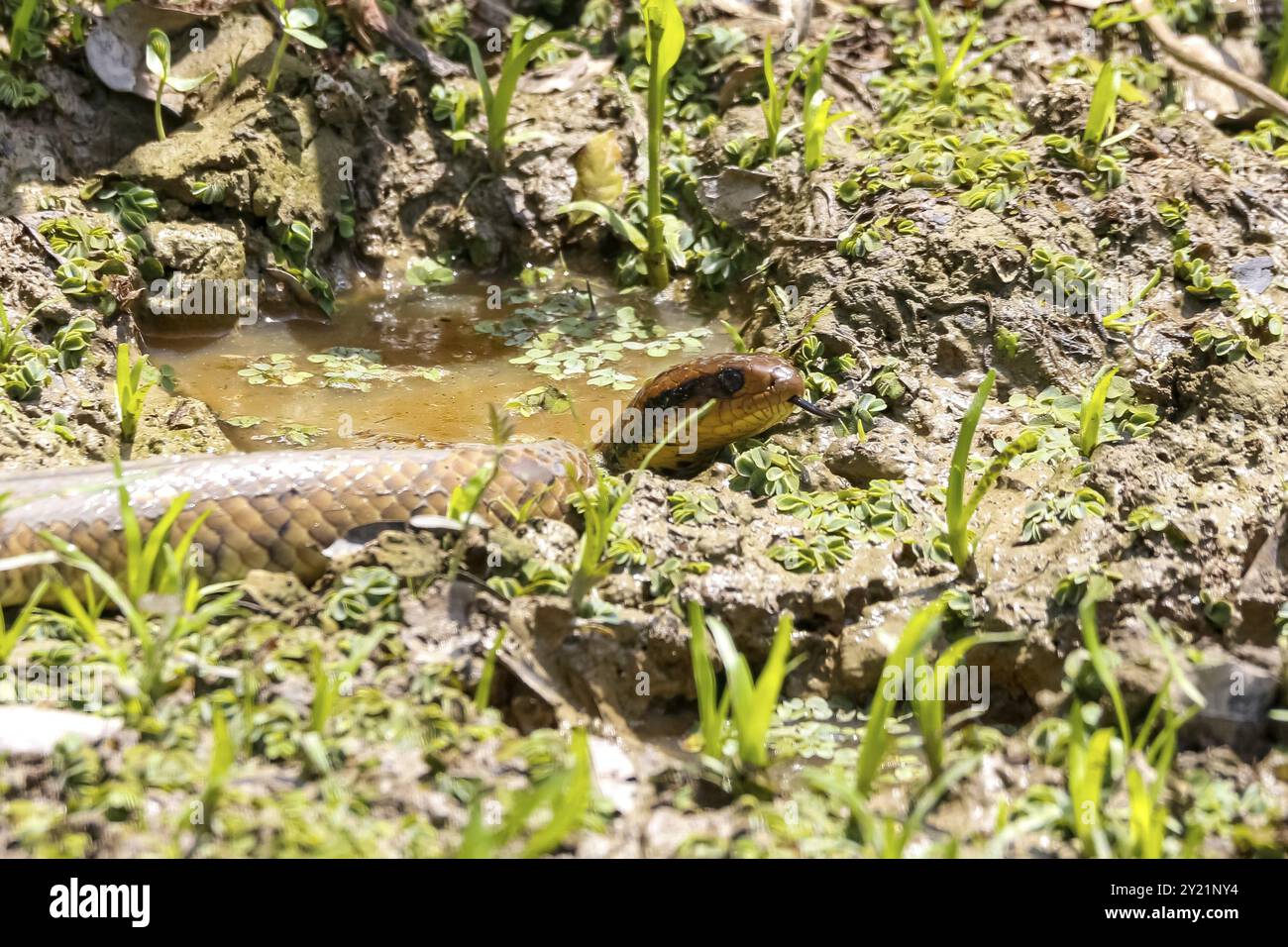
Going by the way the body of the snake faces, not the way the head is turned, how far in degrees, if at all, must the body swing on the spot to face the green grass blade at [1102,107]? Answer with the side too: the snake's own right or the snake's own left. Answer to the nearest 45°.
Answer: approximately 45° to the snake's own left

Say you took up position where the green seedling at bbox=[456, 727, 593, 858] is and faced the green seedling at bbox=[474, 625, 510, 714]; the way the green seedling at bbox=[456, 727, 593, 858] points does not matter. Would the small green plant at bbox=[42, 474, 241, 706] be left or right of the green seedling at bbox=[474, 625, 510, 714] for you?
left

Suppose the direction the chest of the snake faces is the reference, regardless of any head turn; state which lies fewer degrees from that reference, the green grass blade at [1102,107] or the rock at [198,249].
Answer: the green grass blade

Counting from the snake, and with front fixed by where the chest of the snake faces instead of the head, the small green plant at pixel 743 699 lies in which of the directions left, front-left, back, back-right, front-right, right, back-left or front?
front-right

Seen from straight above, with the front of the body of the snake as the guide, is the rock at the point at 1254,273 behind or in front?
in front

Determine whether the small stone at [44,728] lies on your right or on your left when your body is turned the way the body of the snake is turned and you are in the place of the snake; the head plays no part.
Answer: on your right

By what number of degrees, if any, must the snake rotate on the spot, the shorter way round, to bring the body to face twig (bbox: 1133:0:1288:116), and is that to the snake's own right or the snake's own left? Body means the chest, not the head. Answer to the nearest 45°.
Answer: approximately 45° to the snake's own left

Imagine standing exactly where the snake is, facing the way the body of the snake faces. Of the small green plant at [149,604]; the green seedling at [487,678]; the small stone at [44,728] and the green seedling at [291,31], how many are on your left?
1

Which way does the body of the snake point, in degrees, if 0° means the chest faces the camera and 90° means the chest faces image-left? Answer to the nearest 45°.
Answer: approximately 270°

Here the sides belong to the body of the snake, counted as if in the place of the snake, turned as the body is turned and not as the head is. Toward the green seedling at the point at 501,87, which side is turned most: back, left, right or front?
left
